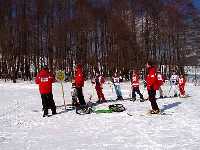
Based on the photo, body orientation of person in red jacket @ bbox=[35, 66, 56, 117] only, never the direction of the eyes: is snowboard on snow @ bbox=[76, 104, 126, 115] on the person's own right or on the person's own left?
on the person's own right

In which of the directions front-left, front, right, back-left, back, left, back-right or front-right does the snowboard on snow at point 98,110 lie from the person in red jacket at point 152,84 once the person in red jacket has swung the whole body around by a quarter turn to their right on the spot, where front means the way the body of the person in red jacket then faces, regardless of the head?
left

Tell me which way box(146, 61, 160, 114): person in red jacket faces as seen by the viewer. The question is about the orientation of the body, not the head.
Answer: to the viewer's left

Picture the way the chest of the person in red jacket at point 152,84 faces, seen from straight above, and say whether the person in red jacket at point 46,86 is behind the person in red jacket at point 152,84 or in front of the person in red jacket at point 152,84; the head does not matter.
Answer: in front
